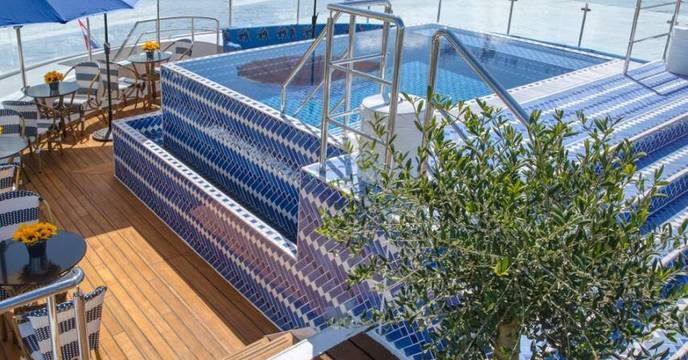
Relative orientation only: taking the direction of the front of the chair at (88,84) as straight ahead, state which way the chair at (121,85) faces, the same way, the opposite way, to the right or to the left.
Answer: the opposite way

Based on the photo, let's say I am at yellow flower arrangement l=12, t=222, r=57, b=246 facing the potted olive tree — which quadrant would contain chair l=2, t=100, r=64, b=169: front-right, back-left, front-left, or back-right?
back-left

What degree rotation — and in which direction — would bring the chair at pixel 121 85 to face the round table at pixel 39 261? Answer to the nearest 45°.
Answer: approximately 135° to its right

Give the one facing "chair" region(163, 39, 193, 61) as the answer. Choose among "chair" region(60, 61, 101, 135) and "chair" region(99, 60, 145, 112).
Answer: "chair" region(99, 60, 145, 112)

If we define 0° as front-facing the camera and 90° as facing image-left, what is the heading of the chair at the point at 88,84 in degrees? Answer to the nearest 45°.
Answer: approximately 45°

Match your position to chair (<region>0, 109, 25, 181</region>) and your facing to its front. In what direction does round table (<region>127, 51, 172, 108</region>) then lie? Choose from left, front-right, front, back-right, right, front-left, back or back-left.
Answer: back

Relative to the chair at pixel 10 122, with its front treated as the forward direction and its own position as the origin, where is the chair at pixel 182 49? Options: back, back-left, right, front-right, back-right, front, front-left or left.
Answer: back

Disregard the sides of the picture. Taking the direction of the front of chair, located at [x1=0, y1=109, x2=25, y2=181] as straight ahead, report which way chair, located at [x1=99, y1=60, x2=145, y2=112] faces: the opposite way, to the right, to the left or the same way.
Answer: the opposite way

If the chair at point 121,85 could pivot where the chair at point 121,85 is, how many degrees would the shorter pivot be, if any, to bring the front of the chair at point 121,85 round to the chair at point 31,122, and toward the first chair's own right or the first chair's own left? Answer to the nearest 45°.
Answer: approximately 180°
